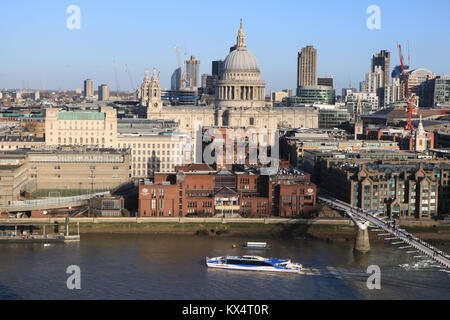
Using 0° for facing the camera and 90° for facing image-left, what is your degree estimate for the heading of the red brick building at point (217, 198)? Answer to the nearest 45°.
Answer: approximately 0°

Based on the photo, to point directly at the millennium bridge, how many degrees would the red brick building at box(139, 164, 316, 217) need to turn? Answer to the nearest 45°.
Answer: approximately 45° to its left

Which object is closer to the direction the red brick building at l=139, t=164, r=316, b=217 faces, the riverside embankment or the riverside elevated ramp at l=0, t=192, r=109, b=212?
the riverside embankment

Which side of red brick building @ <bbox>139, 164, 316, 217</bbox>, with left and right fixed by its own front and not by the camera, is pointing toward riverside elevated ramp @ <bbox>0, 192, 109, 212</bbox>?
right

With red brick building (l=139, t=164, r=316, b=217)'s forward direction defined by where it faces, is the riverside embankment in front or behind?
in front

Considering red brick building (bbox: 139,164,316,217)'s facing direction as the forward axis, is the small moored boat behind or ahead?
ahead
